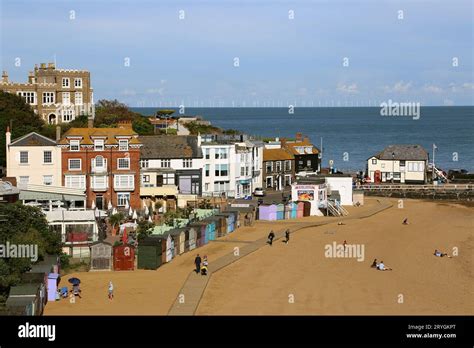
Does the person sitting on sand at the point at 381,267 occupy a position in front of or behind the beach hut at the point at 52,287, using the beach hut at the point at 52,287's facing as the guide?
in front

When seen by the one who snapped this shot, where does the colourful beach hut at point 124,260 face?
facing the viewer

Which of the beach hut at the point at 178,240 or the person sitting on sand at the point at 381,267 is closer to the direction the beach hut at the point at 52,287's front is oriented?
the person sitting on sand

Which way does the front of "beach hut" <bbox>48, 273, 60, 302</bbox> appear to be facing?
to the viewer's right

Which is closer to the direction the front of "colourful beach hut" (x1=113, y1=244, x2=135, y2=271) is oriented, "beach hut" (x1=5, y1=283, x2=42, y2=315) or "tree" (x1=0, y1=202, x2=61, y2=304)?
the beach hut

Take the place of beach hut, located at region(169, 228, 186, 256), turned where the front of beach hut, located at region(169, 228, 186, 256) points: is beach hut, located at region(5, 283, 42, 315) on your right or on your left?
on your right

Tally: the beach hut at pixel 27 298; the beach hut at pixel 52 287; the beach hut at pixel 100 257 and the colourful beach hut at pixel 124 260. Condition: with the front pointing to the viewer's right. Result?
2

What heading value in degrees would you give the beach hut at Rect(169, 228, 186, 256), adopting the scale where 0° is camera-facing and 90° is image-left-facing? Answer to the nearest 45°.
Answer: approximately 315°

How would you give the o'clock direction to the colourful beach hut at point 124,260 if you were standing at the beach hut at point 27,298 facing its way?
The colourful beach hut is roughly at 10 o'clock from the beach hut.

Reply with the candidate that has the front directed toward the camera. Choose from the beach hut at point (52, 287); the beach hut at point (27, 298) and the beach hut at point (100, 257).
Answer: the beach hut at point (100, 257)

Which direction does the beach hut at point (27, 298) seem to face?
to the viewer's right

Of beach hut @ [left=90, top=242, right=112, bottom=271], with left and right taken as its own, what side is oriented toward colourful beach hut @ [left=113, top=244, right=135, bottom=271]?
left

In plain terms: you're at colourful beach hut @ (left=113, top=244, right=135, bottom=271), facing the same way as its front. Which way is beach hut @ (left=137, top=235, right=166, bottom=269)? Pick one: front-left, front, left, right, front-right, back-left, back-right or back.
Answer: left

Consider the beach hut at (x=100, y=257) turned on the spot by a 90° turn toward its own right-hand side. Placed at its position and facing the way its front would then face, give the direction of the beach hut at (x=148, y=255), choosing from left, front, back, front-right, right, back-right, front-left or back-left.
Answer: back

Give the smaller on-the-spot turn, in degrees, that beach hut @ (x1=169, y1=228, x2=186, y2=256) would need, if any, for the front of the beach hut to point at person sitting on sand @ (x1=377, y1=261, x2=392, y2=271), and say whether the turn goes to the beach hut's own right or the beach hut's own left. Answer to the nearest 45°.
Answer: approximately 45° to the beach hut's own left

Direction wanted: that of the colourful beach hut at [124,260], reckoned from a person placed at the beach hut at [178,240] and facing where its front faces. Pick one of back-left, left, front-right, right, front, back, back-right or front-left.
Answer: right
